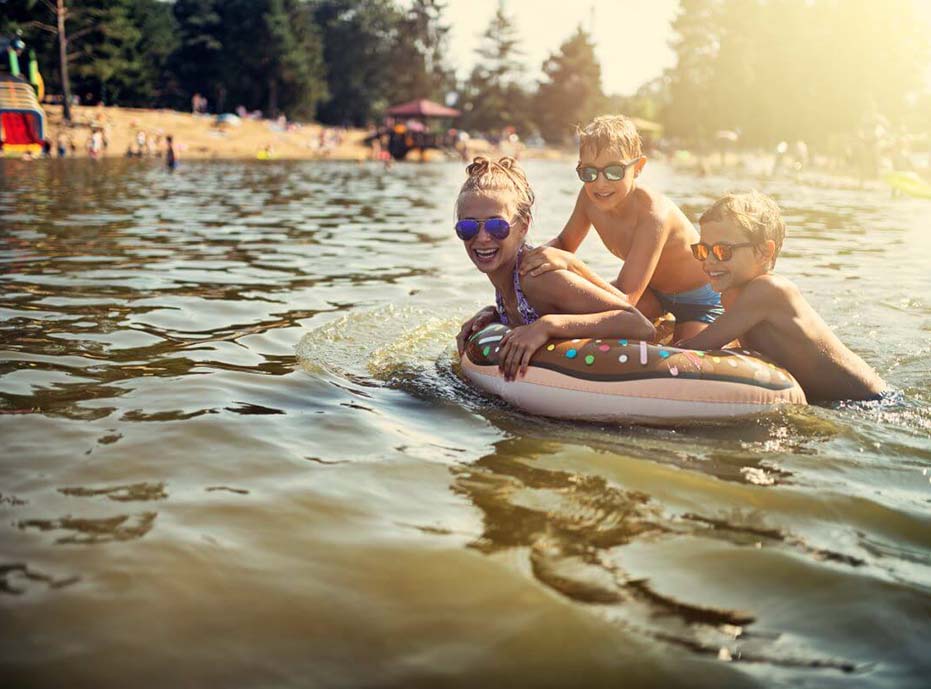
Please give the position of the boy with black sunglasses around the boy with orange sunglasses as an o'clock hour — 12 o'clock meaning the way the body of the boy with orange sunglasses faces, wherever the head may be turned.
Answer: The boy with black sunglasses is roughly at 1 o'clock from the boy with orange sunglasses.

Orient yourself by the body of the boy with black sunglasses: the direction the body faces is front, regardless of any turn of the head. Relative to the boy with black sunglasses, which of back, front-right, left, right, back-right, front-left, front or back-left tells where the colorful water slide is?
right

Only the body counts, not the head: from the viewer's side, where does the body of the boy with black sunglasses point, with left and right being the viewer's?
facing the viewer and to the left of the viewer

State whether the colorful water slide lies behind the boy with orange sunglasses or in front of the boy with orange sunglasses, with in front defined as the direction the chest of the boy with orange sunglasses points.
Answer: in front

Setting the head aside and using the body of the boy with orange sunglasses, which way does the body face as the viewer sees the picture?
to the viewer's left

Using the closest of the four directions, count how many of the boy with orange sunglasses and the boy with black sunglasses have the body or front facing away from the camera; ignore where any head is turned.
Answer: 0

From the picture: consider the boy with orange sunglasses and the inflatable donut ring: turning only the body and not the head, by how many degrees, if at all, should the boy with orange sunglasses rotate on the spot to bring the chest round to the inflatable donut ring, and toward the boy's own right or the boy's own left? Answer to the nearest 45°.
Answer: approximately 45° to the boy's own left

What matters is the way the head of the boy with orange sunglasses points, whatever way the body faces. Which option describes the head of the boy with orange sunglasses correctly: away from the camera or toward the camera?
toward the camera

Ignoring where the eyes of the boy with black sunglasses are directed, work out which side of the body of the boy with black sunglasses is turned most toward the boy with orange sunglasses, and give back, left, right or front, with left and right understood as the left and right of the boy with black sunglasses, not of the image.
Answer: left
